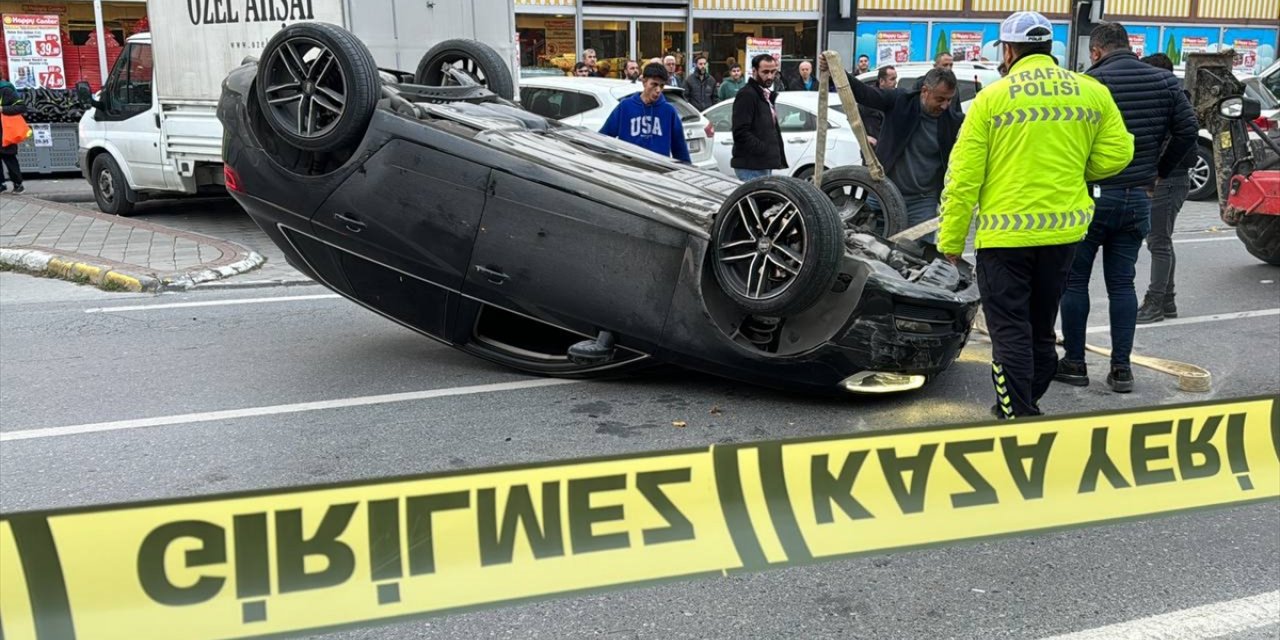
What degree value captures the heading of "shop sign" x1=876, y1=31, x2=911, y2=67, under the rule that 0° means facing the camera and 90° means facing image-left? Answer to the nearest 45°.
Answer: approximately 0°

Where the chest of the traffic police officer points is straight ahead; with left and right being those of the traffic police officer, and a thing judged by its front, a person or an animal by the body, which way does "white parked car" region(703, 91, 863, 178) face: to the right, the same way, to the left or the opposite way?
to the left

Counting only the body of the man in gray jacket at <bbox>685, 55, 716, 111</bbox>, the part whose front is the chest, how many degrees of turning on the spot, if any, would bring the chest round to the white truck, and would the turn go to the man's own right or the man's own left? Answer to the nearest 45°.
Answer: approximately 45° to the man's own right

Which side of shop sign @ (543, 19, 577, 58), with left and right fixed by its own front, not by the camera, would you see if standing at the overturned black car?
front

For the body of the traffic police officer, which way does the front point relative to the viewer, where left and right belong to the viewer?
facing away from the viewer

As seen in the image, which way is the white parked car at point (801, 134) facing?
to the viewer's left

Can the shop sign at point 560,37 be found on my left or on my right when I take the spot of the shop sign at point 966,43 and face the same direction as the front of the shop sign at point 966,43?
on my right

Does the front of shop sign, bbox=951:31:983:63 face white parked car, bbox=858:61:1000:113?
yes

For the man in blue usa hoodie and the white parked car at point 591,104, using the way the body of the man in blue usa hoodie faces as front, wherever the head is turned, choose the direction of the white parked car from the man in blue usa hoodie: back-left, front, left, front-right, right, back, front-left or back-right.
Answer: back

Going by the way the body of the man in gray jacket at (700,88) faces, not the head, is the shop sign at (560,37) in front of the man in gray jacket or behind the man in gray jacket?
behind

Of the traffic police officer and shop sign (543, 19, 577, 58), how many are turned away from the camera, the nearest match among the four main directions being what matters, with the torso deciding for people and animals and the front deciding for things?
1

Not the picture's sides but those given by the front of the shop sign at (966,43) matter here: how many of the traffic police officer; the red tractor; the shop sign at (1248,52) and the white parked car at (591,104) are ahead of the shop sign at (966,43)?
3
